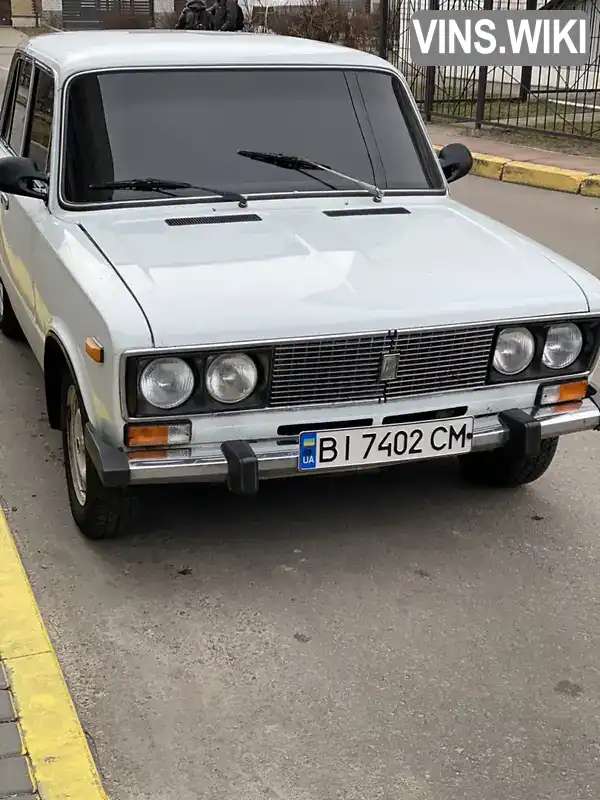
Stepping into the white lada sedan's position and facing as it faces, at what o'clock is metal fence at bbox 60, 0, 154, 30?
The metal fence is roughly at 7 o'clock from the white lada sedan.

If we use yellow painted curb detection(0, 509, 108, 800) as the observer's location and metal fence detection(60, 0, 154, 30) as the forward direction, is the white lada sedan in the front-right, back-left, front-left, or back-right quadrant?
front-right

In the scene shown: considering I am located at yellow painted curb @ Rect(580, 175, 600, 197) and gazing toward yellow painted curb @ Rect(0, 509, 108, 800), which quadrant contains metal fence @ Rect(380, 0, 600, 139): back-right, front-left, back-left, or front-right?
back-right

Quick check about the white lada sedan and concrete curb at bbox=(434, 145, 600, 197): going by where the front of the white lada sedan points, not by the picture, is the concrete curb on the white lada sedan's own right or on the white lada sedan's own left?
on the white lada sedan's own left

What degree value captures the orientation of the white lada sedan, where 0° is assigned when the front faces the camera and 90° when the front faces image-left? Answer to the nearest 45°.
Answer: approximately 315°

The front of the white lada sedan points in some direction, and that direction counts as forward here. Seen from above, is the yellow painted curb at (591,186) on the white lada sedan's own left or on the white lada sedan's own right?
on the white lada sedan's own left

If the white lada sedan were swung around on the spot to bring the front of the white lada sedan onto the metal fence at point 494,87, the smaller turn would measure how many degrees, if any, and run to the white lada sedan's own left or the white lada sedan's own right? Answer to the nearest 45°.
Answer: approximately 135° to the white lada sedan's own left
